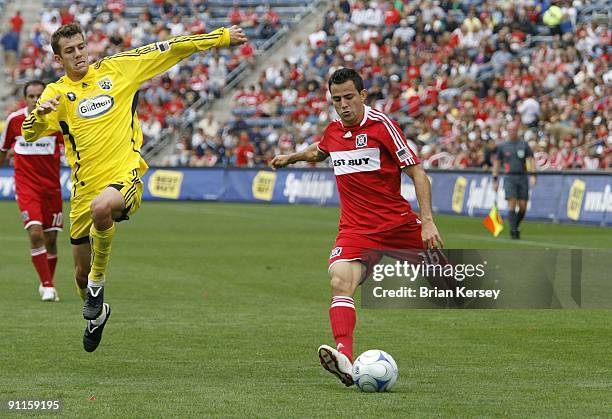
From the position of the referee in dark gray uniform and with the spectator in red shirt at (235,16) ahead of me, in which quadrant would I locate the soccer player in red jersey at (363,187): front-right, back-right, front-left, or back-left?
back-left

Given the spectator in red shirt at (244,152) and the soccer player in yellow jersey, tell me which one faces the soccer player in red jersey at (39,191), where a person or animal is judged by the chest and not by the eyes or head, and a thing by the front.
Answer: the spectator in red shirt

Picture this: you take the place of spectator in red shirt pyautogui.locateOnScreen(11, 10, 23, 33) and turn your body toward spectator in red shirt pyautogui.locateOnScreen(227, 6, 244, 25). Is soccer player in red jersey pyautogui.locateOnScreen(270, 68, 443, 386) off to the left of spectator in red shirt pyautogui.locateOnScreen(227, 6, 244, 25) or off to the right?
right

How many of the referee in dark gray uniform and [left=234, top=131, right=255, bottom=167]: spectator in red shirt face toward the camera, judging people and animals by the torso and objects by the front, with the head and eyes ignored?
2

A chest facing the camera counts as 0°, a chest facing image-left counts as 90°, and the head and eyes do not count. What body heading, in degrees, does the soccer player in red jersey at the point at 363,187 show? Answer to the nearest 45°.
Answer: approximately 45°

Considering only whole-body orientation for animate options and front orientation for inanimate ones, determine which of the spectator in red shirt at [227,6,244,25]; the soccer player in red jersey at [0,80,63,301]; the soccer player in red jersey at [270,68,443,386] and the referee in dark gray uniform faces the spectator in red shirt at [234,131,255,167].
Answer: the spectator in red shirt at [227,6,244,25]

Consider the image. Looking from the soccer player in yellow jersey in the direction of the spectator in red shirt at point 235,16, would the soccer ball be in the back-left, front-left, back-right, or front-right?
back-right

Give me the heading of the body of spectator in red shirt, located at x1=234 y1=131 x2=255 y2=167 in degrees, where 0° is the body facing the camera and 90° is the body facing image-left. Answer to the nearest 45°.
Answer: approximately 0°

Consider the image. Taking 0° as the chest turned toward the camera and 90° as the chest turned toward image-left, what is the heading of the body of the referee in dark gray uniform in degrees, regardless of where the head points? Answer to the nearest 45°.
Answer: approximately 0°

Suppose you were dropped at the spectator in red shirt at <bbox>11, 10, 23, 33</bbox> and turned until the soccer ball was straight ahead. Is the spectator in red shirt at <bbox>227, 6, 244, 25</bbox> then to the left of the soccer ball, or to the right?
left
